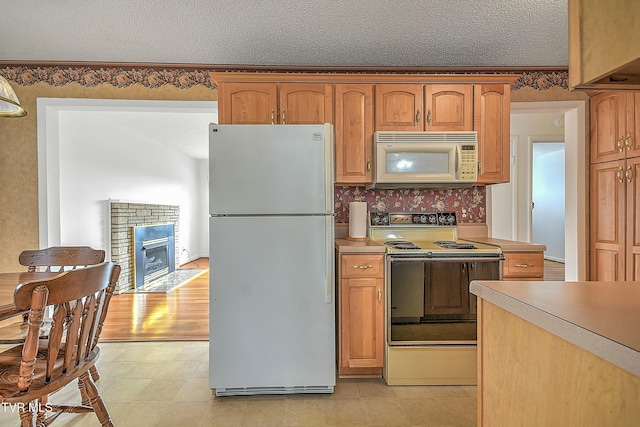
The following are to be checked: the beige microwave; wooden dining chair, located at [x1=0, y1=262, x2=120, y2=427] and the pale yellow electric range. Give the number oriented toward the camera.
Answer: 2

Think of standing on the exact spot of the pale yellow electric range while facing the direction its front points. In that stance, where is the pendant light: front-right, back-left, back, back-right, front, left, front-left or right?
front-right

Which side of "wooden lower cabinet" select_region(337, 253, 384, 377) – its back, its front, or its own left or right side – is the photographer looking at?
front

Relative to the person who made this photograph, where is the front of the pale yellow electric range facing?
facing the viewer

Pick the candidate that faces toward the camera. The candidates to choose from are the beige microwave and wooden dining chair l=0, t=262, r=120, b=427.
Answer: the beige microwave

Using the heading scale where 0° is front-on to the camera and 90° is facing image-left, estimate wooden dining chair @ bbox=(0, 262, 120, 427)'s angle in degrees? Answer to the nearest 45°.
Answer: approximately 135°

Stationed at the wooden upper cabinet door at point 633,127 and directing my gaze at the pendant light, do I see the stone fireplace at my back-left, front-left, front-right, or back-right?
front-right

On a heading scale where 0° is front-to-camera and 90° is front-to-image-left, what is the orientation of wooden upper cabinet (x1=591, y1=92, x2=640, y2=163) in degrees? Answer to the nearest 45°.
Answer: approximately 45°

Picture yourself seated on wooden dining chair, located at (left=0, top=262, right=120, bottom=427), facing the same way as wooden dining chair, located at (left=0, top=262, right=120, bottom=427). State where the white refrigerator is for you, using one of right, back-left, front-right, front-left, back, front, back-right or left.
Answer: back-right

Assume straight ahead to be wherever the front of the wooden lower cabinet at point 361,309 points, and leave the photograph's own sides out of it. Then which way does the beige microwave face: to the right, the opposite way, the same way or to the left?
the same way

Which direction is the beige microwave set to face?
toward the camera

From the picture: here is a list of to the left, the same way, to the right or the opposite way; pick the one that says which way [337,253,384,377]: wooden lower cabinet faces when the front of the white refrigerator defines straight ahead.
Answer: the same way

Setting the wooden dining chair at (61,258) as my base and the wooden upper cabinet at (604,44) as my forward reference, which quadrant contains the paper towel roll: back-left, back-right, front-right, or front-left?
front-left

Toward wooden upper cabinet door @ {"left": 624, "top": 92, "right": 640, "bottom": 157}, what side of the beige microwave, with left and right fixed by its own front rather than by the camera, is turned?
left

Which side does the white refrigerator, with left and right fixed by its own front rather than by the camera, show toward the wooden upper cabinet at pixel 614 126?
left

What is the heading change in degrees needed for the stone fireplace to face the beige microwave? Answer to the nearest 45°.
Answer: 0° — it already faces it

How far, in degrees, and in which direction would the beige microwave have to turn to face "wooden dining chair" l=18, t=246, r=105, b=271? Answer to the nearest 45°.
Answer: approximately 45° to its right
